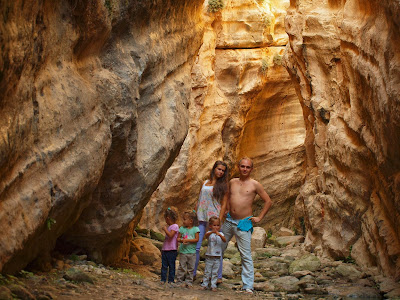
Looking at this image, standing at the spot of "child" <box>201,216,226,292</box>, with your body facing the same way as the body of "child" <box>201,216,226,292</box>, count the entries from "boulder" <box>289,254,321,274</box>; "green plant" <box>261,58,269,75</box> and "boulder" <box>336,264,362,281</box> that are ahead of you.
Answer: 0

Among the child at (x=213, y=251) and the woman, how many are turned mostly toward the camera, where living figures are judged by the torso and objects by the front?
2

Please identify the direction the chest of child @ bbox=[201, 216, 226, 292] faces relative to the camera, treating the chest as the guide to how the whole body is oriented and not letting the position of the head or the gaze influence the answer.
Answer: toward the camera

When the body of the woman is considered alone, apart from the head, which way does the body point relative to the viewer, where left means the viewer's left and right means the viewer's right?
facing the viewer

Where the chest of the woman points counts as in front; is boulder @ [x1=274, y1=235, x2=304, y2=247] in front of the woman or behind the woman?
behind

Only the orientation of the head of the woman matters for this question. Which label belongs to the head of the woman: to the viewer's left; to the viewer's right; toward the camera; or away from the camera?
toward the camera

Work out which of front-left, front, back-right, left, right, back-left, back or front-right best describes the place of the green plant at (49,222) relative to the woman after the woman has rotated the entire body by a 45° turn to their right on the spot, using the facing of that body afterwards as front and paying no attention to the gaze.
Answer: front

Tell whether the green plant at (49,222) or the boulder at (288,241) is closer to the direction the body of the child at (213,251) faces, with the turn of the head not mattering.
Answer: the green plant

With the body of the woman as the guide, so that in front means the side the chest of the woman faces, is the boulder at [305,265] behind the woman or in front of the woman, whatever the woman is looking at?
behind

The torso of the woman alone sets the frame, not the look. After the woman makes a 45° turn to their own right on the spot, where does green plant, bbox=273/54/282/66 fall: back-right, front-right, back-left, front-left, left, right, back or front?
back-right

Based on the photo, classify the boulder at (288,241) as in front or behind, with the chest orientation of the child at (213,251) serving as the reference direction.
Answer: behind

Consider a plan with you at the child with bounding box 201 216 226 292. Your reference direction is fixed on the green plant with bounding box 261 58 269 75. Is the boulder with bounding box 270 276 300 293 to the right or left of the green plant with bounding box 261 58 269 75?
right

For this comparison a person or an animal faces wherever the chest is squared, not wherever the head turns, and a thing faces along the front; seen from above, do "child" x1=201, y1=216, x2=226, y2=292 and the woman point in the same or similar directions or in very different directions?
same or similar directions
